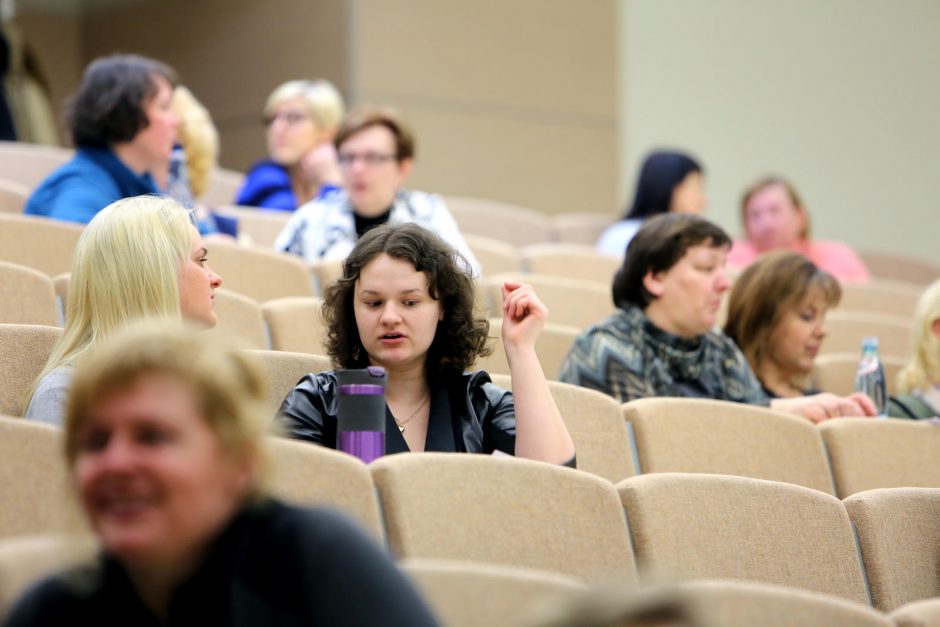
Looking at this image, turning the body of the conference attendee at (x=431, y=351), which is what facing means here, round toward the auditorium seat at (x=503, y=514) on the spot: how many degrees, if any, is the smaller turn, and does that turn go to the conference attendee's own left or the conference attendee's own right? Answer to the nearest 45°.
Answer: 0° — they already face it

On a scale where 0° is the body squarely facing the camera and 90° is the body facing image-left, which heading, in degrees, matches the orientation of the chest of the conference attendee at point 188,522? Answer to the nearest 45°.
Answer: approximately 45°

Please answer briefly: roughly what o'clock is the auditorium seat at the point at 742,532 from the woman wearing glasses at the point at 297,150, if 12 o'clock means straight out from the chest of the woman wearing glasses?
The auditorium seat is roughly at 10 o'clock from the woman wearing glasses.

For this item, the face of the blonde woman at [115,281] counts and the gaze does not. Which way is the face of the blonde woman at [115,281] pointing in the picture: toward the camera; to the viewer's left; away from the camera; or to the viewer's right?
to the viewer's right

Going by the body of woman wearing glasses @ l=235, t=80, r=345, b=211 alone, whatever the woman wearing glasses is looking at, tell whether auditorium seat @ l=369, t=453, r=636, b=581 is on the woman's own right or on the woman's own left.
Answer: on the woman's own left

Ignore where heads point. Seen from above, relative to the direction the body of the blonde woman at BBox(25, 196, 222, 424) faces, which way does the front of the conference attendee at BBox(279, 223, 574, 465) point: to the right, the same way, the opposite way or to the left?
to the right

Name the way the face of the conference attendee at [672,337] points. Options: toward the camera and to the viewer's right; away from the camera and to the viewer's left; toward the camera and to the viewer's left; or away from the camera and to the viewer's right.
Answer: toward the camera and to the viewer's right

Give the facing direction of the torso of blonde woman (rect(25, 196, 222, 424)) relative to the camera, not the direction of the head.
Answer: to the viewer's right

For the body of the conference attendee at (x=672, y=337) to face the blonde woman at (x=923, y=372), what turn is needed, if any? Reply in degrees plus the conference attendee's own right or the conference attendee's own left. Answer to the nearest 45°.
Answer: approximately 90° to the conference attendee's own left
